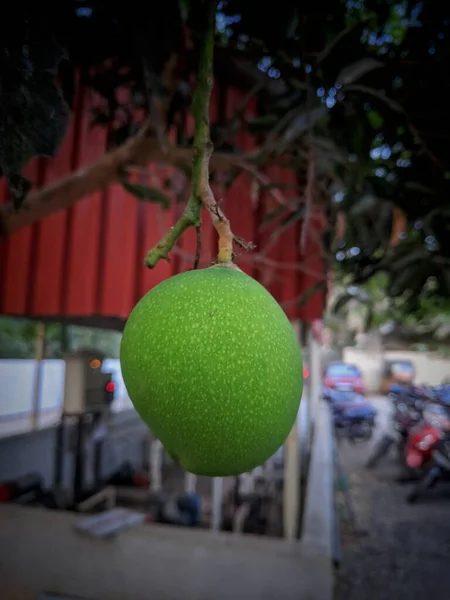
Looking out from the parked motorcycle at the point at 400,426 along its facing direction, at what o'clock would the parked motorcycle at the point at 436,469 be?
the parked motorcycle at the point at 436,469 is roughly at 10 o'clock from the parked motorcycle at the point at 400,426.

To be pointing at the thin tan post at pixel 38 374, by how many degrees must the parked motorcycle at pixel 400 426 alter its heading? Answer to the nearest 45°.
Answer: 0° — it already faces it

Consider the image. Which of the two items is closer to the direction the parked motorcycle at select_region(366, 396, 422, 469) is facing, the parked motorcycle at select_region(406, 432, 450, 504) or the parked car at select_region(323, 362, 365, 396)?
the parked motorcycle

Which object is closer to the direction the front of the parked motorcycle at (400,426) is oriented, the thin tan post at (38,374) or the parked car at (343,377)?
the thin tan post

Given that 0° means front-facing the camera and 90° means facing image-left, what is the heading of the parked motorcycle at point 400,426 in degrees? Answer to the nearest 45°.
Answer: approximately 45°

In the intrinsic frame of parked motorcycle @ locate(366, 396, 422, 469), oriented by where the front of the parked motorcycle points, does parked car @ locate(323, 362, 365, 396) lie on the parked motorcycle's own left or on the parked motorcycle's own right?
on the parked motorcycle's own right

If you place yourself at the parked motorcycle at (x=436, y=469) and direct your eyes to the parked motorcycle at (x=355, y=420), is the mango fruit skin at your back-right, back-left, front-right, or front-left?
back-left

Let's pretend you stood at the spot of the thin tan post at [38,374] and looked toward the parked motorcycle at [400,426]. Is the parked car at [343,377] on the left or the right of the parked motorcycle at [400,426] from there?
left
